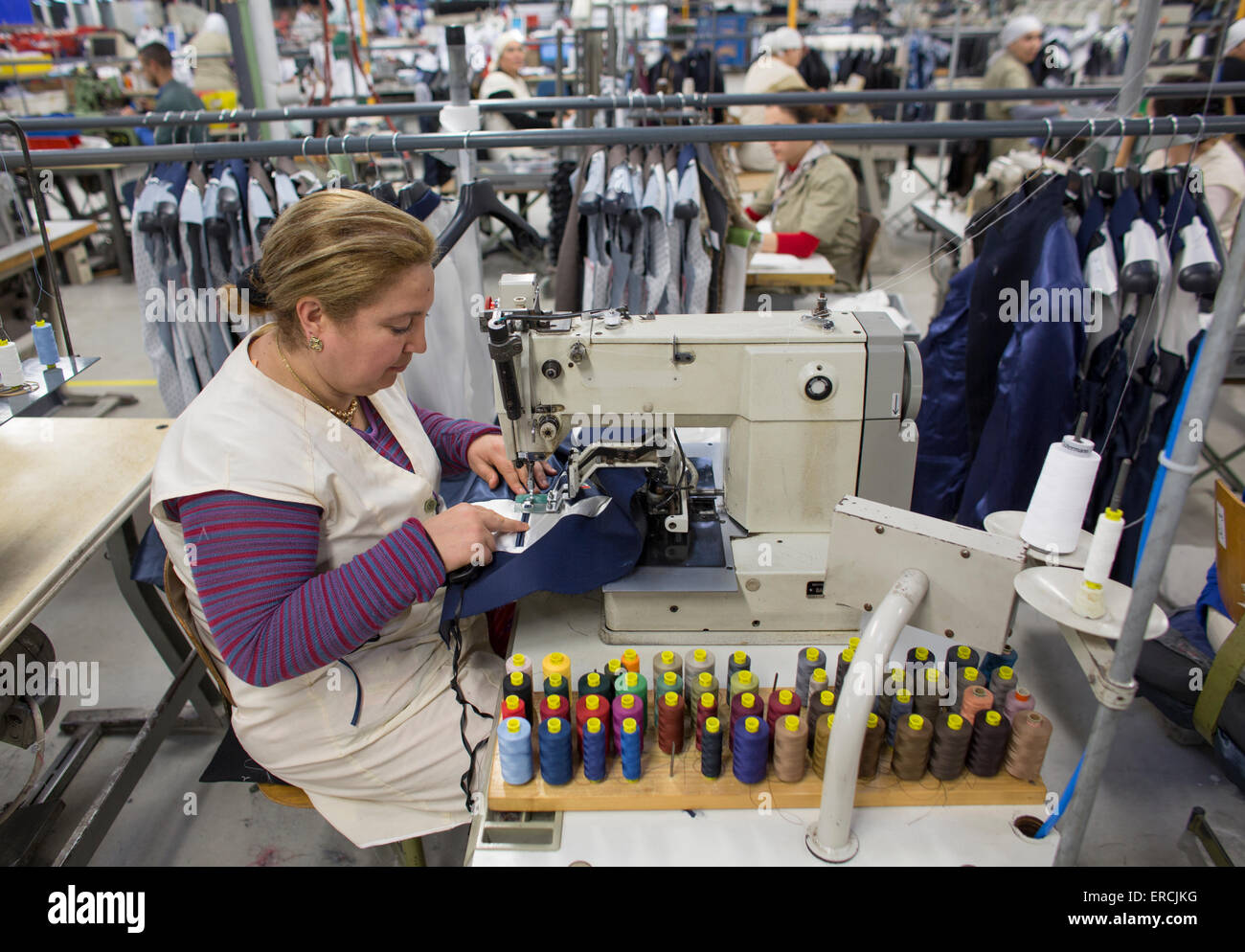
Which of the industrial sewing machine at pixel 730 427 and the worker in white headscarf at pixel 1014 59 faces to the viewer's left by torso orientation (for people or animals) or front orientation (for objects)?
the industrial sewing machine

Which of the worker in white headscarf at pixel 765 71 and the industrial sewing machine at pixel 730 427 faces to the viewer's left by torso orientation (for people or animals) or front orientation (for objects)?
the industrial sewing machine

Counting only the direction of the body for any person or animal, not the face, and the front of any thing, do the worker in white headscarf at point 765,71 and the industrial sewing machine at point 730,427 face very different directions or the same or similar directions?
very different directions

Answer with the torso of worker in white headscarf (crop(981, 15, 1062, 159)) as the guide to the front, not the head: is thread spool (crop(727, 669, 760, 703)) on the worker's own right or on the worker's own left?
on the worker's own right

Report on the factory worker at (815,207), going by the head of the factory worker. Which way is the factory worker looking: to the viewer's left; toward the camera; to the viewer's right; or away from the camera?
to the viewer's left

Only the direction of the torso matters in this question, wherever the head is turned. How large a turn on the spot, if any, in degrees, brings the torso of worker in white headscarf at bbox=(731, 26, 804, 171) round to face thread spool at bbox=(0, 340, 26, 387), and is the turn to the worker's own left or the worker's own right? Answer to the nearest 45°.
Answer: approximately 90° to the worker's own right

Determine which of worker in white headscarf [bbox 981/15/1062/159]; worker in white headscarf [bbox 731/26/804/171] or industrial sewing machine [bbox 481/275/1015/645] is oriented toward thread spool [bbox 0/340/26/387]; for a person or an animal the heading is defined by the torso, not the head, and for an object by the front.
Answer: the industrial sewing machine

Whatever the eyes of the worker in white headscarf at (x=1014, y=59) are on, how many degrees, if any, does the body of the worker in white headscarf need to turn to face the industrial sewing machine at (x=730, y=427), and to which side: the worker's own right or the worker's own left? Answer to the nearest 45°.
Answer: approximately 90° to the worker's own right

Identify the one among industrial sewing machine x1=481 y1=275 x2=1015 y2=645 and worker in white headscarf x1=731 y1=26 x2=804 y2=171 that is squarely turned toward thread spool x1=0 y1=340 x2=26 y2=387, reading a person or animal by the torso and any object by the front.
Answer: the industrial sewing machine

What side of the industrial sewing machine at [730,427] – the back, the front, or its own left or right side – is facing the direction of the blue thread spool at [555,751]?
left

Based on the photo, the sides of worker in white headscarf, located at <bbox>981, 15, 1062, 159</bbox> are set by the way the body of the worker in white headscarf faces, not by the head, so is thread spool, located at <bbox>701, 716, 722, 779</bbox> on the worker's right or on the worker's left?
on the worker's right

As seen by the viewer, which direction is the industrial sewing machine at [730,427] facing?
to the viewer's left

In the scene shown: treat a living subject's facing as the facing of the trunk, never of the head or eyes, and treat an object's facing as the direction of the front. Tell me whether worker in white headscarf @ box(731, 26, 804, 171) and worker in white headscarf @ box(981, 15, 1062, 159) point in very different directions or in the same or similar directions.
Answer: same or similar directions
